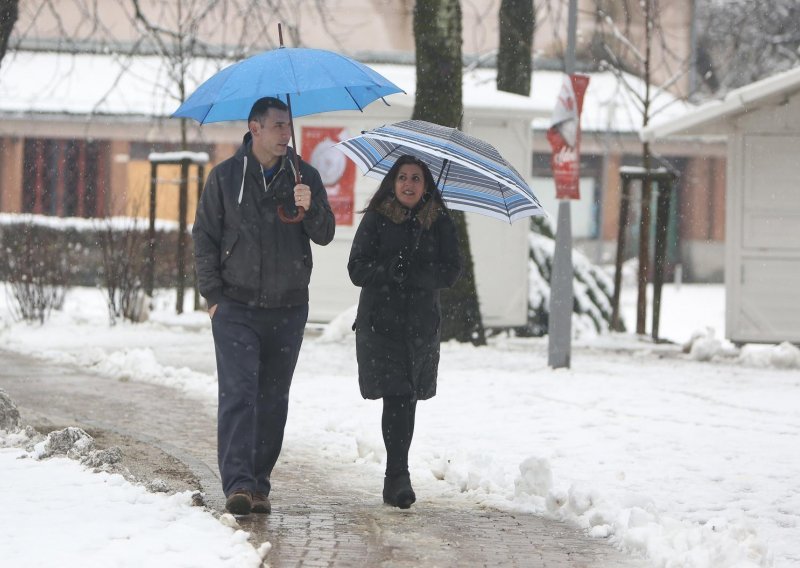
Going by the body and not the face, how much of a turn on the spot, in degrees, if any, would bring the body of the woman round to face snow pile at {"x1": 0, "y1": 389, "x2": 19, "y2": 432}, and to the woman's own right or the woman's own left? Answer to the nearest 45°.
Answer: approximately 135° to the woman's own right

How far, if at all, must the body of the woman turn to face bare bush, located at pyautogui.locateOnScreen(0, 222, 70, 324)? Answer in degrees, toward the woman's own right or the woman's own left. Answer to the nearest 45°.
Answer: approximately 135° to the woman's own right

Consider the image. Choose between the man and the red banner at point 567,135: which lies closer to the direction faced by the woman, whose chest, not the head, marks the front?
the man

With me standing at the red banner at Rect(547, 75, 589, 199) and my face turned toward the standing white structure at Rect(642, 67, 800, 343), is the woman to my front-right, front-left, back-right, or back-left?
back-right

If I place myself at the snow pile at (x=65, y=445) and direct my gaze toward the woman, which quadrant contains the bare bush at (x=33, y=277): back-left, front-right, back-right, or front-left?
back-left

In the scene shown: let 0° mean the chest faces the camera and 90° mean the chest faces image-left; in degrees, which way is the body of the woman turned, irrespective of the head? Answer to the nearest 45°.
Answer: approximately 0°

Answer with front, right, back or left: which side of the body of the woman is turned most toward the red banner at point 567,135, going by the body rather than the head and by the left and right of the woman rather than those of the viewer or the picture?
back

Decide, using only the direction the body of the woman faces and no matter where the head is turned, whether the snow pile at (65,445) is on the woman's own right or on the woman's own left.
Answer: on the woman's own right

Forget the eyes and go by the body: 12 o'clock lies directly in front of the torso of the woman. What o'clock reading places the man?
The man is roughly at 2 o'clock from the woman.

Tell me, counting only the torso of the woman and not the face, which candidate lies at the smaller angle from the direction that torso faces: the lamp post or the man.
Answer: the man

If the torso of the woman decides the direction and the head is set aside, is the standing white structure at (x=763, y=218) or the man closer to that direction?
the man

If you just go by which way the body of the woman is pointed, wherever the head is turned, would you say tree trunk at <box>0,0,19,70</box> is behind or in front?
behind

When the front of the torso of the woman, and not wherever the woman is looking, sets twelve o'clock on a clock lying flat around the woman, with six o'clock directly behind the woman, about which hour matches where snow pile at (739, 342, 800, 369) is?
The snow pile is roughly at 7 o'clock from the woman.

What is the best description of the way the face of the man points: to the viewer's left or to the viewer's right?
to the viewer's right

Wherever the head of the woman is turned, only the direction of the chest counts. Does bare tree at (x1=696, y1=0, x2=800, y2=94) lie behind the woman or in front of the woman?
behind
